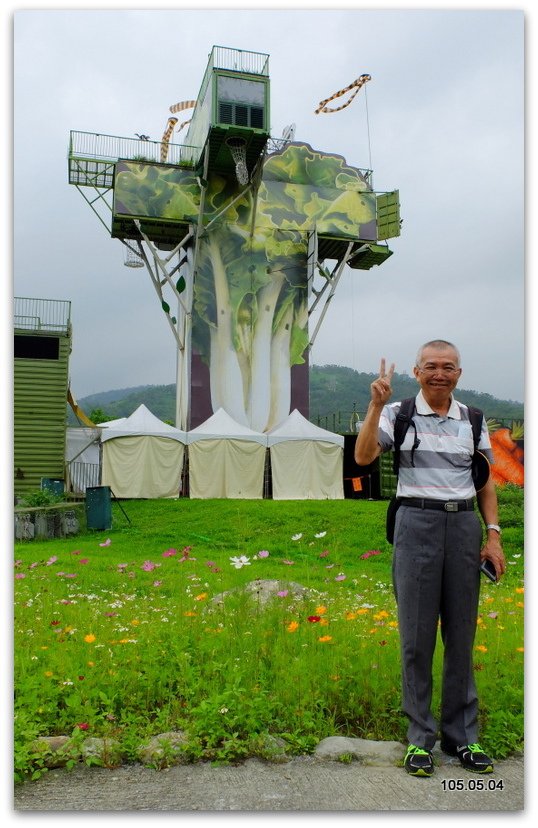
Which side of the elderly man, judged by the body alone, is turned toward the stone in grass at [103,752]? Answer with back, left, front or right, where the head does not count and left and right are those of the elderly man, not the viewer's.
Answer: right

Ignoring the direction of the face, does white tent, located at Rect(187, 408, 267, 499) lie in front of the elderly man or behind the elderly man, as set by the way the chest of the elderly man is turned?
behind

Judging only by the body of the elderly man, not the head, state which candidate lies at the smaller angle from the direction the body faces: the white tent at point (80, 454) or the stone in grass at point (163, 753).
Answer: the stone in grass

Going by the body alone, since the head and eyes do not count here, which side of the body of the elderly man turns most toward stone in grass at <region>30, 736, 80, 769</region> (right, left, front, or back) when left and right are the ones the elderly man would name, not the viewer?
right

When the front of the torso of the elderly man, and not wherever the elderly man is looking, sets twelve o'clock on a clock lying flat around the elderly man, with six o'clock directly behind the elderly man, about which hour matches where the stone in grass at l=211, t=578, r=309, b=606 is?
The stone in grass is roughly at 5 o'clock from the elderly man.

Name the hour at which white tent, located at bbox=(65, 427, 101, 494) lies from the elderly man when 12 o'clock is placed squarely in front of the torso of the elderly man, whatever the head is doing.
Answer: The white tent is roughly at 5 o'clock from the elderly man.

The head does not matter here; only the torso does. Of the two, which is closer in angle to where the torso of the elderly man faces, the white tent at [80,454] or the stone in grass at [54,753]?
the stone in grass

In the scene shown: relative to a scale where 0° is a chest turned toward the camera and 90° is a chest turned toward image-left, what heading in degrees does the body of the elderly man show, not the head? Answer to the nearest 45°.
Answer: approximately 0°

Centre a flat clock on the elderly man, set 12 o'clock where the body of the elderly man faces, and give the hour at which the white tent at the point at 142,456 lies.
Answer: The white tent is roughly at 5 o'clock from the elderly man.

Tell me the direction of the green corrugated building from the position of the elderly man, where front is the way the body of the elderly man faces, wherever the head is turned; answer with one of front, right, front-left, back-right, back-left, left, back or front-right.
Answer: back-right

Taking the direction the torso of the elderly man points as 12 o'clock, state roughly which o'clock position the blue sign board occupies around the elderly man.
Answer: The blue sign board is roughly at 5 o'clock from the elderly man.
